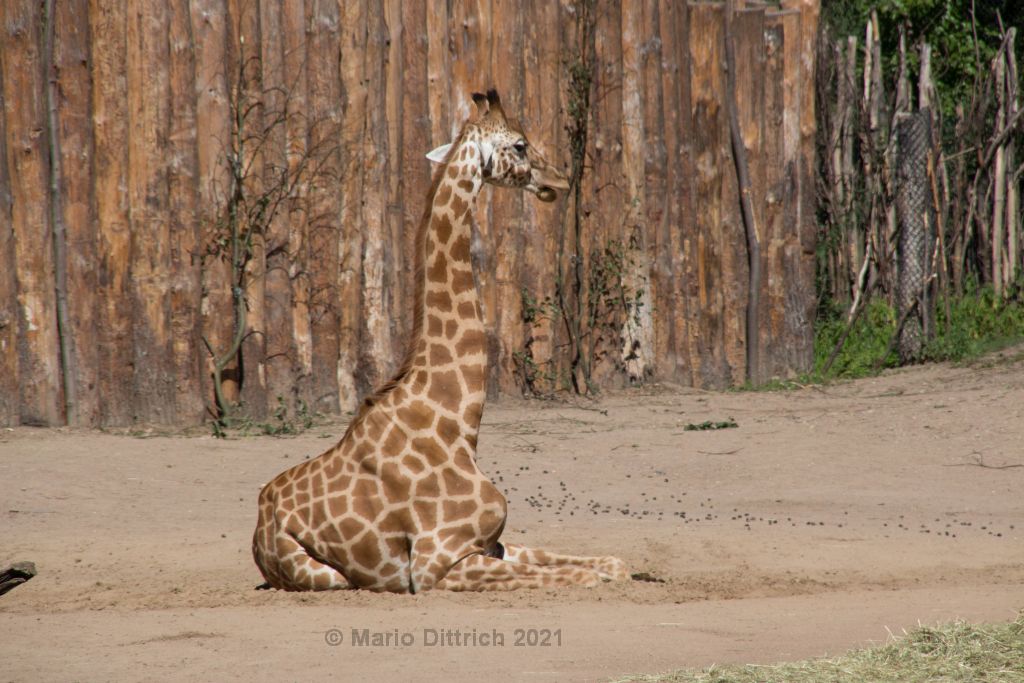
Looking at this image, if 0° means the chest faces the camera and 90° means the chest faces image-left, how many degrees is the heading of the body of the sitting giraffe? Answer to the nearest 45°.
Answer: approximately 270°

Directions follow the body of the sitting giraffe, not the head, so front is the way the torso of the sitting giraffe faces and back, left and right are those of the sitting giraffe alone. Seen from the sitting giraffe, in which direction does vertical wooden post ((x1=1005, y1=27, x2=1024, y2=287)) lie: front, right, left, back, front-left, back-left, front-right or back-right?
front-left

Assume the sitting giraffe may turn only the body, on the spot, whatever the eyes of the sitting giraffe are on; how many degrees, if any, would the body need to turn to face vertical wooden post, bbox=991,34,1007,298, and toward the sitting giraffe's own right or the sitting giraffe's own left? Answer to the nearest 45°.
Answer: approximately 45° to the sitting giraffe's own left

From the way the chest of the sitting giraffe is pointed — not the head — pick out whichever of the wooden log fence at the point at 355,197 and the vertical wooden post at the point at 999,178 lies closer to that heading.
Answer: the vertical wooden post

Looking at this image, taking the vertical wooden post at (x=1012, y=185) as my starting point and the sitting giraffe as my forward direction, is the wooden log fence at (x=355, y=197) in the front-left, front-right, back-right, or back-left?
front-right

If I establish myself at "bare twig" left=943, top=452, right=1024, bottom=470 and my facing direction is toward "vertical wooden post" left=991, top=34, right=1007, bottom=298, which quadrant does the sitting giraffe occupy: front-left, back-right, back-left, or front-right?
back-left

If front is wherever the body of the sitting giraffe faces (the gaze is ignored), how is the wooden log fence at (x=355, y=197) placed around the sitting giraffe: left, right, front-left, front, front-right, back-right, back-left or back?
left
